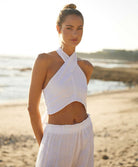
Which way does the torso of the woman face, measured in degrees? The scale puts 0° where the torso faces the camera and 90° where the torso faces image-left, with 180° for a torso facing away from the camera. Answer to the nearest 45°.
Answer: approximately 315°
